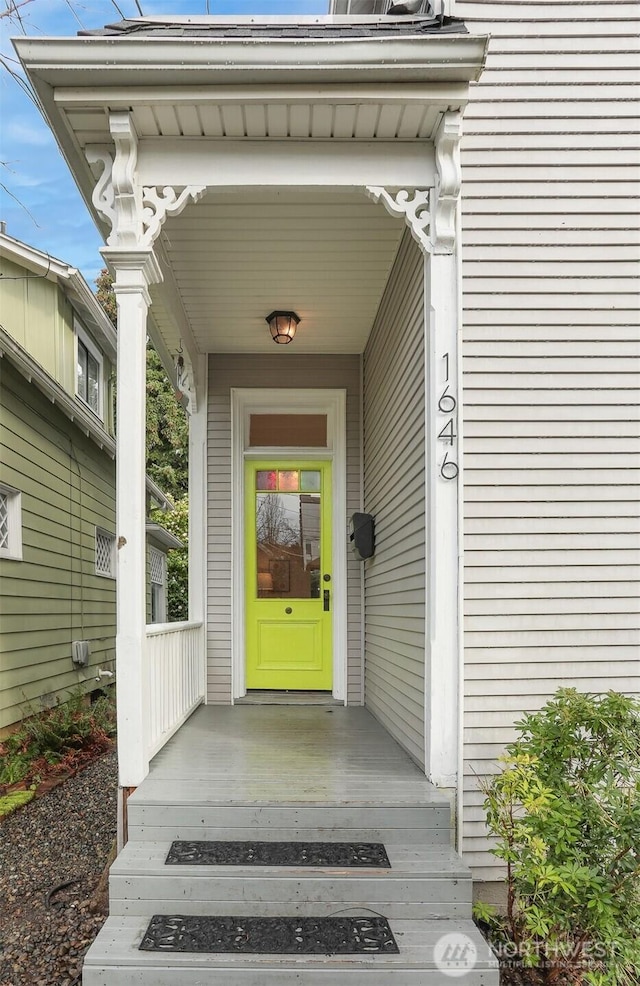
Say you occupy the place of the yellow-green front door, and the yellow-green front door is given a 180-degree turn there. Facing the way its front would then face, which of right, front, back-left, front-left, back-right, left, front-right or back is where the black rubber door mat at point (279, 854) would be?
back

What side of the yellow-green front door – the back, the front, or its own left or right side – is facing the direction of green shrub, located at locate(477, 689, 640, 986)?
front

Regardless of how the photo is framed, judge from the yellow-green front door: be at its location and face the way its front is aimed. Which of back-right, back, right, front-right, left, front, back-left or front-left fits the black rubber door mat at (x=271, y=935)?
front

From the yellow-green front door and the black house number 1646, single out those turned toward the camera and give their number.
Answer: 2

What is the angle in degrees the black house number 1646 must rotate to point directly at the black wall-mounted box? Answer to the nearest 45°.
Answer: approximately 180°

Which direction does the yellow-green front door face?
toward the camera

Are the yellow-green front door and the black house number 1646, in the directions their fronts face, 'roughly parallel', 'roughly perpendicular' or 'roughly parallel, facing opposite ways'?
roughly parallel
